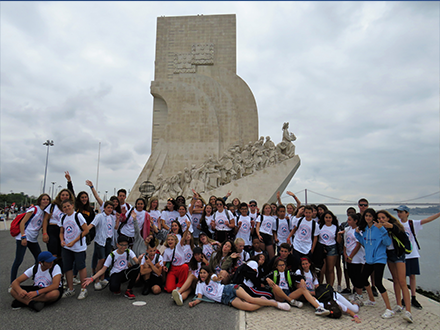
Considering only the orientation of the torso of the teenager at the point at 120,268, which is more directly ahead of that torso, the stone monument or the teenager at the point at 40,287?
the teenager

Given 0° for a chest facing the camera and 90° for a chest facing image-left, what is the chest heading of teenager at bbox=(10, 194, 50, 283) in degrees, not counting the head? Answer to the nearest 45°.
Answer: approximately 315°

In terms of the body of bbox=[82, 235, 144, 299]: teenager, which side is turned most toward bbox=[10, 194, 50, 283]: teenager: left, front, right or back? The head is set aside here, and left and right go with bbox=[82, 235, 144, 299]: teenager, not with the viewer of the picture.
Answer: right

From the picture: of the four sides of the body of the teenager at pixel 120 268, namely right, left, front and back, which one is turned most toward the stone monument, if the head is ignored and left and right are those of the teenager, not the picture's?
back

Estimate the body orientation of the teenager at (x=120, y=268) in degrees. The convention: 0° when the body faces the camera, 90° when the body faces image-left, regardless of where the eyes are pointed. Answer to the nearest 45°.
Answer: approximately 0°
